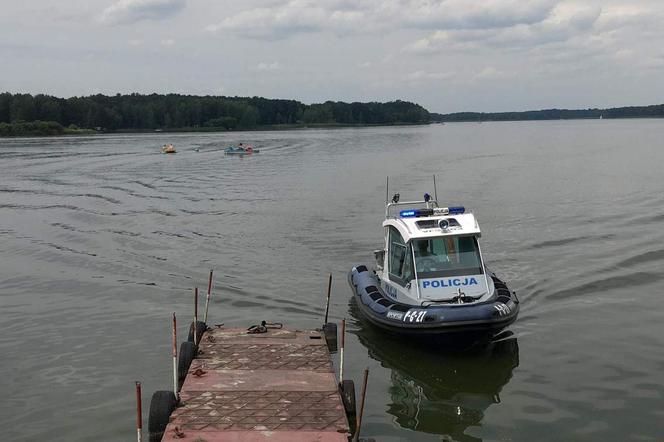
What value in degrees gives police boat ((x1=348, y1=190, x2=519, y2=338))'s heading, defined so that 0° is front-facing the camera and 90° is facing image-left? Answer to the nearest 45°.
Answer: approximately 315°

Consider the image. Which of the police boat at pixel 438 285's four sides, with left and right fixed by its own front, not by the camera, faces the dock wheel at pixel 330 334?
right

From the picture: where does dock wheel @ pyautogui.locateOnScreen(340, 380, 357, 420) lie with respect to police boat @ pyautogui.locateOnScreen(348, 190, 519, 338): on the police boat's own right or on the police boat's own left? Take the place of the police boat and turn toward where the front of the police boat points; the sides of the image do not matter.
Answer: on the police boat's own right

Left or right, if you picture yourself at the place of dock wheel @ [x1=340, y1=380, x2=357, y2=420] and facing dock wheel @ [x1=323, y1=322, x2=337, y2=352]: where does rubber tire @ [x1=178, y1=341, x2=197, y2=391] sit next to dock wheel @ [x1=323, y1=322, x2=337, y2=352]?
left

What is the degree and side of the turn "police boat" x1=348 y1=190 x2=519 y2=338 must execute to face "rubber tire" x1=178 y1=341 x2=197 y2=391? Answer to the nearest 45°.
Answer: approximately 90° to its right

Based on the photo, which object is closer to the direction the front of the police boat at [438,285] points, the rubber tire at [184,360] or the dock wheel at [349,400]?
the dock wheel
